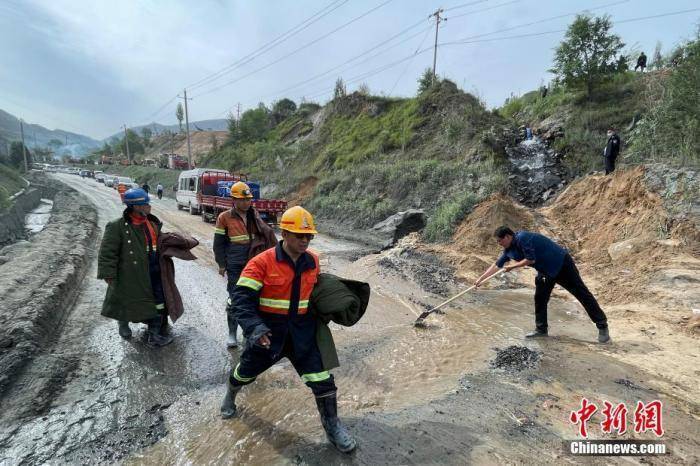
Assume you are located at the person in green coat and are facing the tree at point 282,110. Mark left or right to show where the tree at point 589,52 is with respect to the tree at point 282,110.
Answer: right

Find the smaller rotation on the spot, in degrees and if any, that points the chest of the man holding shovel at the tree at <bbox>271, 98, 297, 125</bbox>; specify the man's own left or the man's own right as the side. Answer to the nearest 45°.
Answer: approximately 45° to the man's own right

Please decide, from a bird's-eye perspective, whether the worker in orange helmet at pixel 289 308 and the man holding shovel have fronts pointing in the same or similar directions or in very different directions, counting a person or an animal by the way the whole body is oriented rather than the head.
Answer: very different directions

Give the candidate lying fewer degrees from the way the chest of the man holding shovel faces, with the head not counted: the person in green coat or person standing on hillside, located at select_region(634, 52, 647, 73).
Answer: the person in green coat

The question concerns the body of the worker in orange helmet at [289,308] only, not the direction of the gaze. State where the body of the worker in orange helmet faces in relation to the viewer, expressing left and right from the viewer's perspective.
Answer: facing the viewer and to the right of the viewer

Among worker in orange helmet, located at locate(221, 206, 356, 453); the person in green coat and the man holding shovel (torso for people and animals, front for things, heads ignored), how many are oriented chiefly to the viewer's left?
1

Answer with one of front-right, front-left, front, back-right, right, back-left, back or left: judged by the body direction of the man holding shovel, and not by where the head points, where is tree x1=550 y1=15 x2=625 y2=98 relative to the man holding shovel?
right

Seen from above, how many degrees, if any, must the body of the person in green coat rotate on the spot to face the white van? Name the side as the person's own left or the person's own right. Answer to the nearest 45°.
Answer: approximately 135° to the person's own left

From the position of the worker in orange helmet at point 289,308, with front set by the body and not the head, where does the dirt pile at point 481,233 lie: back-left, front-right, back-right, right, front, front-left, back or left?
left

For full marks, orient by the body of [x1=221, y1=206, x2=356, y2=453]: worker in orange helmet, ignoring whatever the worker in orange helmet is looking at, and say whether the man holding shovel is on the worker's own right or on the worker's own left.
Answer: on the worker's own left

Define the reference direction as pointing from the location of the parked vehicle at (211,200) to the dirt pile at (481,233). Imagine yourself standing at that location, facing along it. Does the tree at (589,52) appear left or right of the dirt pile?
left

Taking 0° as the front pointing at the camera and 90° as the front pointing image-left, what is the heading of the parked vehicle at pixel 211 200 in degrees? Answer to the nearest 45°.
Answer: approximately 45°

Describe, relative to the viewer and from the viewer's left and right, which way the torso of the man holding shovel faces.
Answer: facing to the left of the viewer

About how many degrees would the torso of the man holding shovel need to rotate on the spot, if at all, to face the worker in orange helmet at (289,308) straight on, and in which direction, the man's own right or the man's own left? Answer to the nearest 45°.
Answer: approximately 45° to the man's own left

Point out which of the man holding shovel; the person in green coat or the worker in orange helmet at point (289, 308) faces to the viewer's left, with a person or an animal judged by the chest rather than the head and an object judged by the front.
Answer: the man holding shovel

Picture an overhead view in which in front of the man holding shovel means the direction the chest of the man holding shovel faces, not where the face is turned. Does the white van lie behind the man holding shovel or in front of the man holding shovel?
in front
